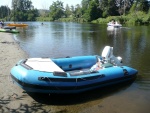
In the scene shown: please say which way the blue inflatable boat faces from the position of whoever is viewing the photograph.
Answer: facing the viewer and to the left of the viewer
